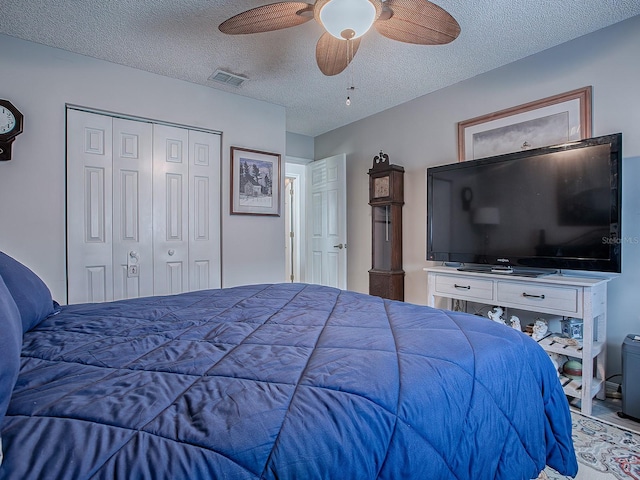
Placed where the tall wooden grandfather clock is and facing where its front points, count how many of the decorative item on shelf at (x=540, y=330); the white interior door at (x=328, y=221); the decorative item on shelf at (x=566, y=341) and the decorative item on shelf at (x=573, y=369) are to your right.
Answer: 1

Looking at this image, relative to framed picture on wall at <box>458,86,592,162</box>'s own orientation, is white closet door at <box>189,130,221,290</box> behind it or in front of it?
in front

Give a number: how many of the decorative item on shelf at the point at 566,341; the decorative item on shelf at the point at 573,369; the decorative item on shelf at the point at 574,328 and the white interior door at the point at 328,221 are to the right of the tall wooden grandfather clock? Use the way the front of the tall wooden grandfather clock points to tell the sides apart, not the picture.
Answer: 1

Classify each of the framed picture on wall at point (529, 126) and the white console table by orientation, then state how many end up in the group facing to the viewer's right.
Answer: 0

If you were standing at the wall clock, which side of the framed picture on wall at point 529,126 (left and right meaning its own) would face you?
front

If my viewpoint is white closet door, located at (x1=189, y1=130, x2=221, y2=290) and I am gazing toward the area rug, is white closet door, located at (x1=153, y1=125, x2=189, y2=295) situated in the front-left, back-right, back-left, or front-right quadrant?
back-right

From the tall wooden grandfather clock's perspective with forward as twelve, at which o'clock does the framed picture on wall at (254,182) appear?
The framed picture on wall is roughly at 1 o'clock from the tall wooden grandfather clock.

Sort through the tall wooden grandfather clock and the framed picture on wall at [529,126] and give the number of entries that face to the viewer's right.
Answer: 0

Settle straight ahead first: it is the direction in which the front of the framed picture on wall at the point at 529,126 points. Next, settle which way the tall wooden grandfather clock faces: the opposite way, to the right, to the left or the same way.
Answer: the same way

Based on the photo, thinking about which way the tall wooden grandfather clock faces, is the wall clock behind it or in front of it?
in front

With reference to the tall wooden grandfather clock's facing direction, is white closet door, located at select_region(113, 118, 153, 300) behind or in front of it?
in front

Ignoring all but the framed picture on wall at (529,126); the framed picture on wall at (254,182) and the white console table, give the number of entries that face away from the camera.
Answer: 0

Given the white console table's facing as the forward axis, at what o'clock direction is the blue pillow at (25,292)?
The blue pillow is roughly at 12 o'clock from the white console table.

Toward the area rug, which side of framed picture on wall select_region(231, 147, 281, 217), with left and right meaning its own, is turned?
front

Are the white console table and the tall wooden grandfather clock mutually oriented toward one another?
no

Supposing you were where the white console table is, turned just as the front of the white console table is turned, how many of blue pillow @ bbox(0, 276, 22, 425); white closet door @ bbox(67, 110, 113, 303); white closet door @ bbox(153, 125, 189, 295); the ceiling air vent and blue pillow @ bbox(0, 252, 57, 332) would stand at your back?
0

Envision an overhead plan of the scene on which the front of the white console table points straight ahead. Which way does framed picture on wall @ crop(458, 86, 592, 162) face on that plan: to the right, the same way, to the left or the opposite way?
the same way

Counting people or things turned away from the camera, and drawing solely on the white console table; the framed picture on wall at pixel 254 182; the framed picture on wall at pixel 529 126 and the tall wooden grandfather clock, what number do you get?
0

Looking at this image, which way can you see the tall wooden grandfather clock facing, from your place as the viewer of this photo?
facing the viewer and to the left of the viewer

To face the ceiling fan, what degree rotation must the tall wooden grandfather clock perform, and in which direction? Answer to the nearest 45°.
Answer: approximately 45° to its left

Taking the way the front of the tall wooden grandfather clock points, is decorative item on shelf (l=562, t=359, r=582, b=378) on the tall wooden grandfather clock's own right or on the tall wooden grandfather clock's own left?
on the tall wooden grandfather clock's own left

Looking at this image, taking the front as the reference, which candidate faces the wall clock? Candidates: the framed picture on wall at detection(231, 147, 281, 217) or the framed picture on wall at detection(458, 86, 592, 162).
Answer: the framed picture on wall at detection(458, 86, 592, 162)

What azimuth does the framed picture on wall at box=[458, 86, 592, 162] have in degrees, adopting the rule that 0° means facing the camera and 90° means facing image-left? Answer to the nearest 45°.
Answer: approximately 45°

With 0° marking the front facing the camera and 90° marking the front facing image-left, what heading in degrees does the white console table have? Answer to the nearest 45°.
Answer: approximately 45°
